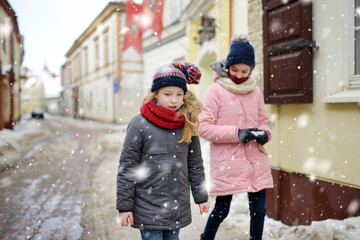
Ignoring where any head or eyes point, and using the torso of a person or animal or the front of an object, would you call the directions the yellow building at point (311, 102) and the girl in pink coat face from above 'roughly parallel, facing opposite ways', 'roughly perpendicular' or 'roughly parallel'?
roughly perpendicular

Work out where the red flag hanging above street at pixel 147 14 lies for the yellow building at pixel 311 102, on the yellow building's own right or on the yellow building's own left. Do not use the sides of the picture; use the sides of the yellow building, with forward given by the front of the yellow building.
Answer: on the yellow building's own right

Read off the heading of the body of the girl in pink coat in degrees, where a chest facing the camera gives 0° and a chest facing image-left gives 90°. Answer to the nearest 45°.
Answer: approximately 315°

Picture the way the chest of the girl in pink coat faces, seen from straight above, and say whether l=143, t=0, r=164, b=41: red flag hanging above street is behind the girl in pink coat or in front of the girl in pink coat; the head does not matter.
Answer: behind

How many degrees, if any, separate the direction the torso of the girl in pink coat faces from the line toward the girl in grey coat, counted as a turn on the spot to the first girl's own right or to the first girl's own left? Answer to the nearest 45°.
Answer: approximately 90° to the first girl's own right

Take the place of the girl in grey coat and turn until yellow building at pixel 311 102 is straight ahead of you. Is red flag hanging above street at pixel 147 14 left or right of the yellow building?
left

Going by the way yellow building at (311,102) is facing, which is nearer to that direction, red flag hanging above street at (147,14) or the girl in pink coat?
the girl in pink coat

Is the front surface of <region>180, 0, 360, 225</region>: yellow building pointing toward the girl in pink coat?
yes

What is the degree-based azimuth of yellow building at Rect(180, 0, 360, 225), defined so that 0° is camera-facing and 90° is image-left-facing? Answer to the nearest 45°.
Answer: approximately 45°

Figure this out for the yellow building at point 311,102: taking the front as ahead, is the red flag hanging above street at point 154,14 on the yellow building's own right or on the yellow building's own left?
on the yellow building's own right
